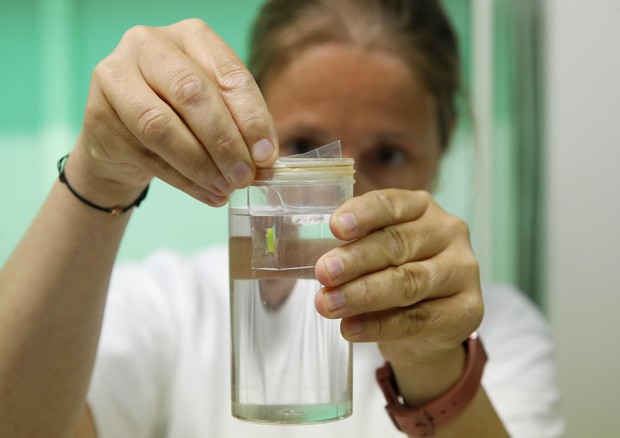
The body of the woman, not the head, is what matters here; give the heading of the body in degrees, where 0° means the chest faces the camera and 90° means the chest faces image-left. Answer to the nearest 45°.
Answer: approximately 0°
